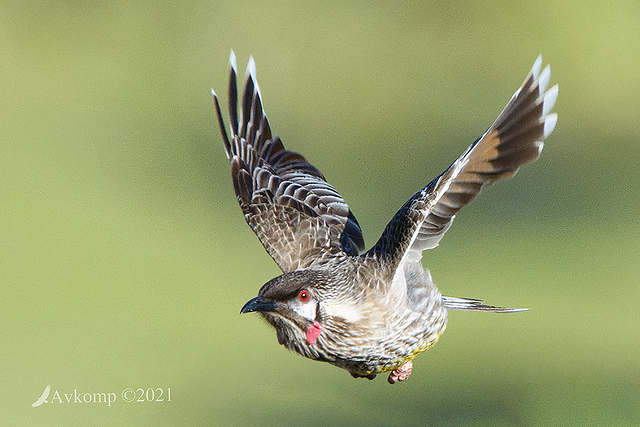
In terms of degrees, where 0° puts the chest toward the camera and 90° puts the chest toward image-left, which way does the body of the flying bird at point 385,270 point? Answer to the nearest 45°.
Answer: approximately 45°
